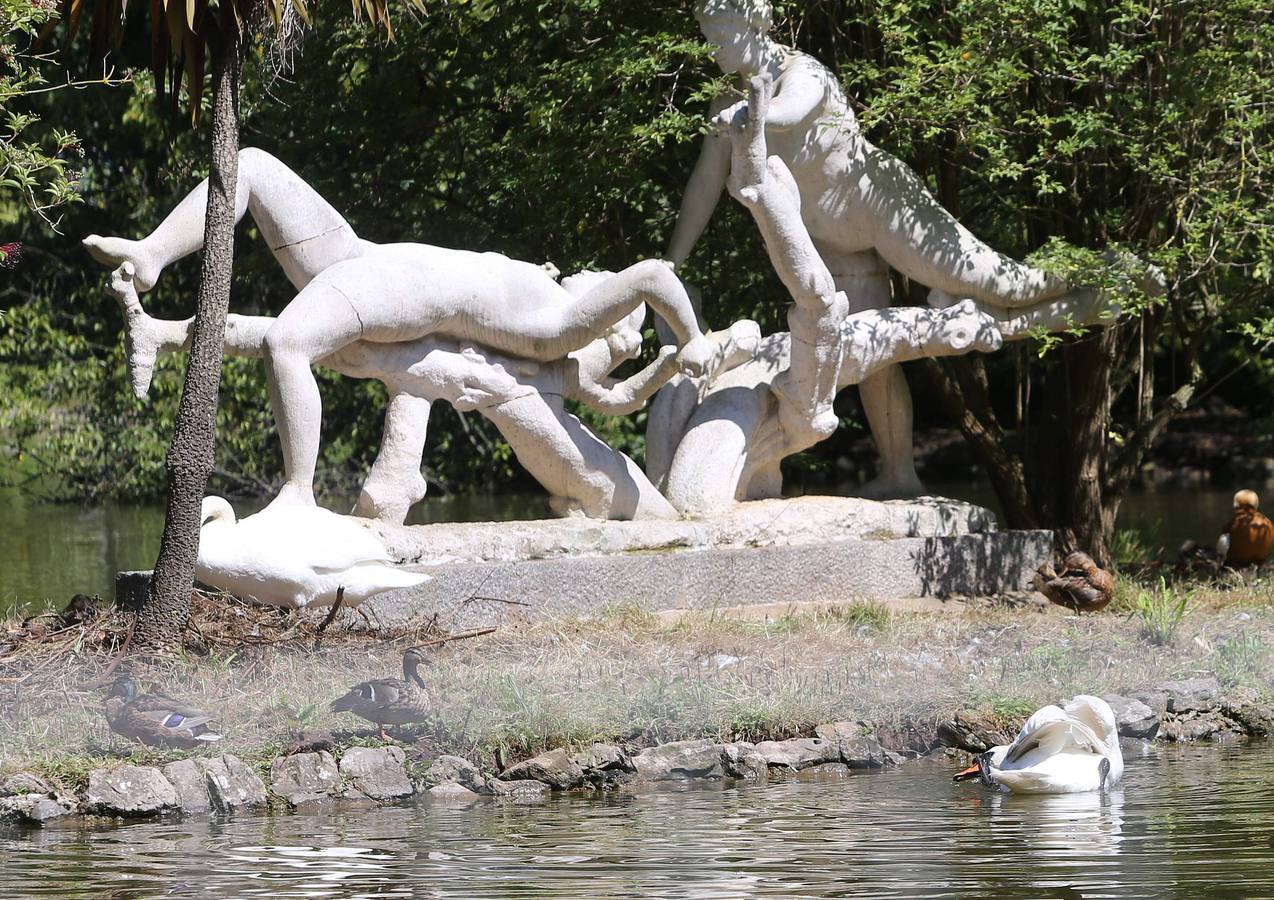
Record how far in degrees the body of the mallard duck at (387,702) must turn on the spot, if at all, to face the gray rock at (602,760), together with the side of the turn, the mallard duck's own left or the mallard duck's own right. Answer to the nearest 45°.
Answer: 0° — it already faces it

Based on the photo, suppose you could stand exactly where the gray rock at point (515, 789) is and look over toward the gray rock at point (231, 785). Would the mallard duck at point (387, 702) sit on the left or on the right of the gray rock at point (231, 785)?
right

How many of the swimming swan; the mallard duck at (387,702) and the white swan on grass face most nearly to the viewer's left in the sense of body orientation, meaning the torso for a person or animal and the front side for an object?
2

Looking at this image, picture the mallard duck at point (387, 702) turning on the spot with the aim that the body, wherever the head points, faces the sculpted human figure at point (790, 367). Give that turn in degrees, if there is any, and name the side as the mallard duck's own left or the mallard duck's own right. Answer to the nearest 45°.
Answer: approximately 45° to the mallard duck's own left

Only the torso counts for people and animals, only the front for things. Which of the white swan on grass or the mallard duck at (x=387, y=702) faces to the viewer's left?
the white swan on grass

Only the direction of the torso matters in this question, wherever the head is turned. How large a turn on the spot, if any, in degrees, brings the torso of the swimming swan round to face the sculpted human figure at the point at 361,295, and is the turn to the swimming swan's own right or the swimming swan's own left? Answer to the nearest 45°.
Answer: approximately 45° to the swimming swan's own right

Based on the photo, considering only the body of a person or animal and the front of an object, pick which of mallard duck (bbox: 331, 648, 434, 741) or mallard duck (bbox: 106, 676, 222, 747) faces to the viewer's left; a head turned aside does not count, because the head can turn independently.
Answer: mallard duck (bbox: 106, 676, 222, 747)

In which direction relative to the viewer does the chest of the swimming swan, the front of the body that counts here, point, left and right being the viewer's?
facing to the left of the viewer

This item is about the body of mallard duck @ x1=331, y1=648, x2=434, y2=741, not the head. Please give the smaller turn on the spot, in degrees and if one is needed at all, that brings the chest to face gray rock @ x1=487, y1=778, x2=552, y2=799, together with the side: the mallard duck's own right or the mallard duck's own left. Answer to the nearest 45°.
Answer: approximately 45° to the mallard duck's own right

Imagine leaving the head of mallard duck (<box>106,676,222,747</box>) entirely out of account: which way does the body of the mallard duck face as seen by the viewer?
to the viewer's left

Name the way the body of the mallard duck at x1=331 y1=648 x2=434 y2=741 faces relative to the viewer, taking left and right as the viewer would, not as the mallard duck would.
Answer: facing to the right of the viewer

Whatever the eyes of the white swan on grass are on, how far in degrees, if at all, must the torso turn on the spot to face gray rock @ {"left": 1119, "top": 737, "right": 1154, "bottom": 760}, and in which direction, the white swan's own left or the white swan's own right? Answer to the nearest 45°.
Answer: approximately 180°

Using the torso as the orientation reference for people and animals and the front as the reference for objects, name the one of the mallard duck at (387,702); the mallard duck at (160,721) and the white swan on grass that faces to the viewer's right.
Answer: the mallard duck at (387,702)

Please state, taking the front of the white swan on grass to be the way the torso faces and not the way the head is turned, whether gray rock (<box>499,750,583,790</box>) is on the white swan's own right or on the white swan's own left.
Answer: on the white swan's own left

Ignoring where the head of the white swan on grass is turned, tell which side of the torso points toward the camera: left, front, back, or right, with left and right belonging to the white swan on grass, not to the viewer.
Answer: left
